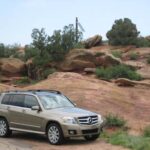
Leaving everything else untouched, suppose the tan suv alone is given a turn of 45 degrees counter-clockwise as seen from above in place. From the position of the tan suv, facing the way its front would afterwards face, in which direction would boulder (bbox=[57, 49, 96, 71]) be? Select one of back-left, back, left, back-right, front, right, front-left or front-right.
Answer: left

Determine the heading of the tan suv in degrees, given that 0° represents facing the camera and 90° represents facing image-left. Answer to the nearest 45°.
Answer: approximately 315°

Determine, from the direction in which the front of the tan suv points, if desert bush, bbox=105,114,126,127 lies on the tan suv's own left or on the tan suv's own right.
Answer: on the tan suv's own left

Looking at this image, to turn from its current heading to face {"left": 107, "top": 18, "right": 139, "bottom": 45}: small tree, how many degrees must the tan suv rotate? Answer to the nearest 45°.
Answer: approximately 135° to its left

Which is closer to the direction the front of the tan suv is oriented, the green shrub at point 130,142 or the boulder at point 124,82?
the green shrub

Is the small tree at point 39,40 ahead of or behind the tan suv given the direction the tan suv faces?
behind

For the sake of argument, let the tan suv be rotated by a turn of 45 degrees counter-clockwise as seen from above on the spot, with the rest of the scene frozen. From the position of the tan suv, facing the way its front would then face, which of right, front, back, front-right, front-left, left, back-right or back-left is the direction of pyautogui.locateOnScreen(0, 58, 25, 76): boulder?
left

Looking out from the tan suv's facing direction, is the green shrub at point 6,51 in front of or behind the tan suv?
behind

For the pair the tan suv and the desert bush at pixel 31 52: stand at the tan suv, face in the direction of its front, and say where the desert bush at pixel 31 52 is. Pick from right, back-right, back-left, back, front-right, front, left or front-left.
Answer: back-left

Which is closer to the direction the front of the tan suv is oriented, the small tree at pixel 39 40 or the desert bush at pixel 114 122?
the desert bush
